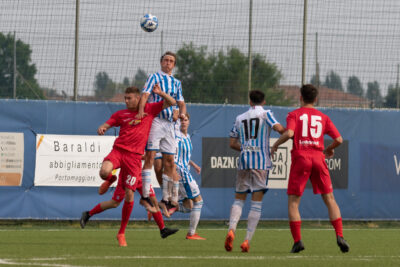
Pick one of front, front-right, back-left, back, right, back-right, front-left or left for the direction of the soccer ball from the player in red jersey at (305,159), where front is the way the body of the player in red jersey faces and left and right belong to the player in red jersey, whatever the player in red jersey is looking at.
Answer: front-left

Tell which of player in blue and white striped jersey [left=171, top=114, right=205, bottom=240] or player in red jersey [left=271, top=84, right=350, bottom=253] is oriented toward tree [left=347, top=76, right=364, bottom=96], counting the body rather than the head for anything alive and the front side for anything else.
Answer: the player in red jersey

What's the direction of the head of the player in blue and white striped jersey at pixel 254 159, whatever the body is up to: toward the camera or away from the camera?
away from the camera

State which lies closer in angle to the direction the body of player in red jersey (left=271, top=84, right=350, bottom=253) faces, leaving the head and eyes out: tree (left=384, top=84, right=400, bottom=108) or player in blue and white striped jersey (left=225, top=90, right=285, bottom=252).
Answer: the tree

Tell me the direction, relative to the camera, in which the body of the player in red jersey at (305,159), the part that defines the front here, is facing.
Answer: away from the camera

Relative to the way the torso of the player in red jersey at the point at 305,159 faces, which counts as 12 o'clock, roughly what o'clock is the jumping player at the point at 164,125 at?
The jumping player is roughly at 10 o'clock from the player in red jersey.

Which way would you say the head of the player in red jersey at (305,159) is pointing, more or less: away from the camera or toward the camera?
away from the camera

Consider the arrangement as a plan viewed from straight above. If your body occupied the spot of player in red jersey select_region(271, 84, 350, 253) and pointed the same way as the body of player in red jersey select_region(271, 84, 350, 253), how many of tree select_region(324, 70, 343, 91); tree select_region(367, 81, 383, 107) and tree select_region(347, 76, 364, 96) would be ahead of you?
3

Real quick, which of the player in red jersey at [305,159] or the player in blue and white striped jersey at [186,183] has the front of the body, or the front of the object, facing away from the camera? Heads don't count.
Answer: the player in red jersey

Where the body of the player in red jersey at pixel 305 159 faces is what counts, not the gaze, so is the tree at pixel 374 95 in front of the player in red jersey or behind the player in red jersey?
in front

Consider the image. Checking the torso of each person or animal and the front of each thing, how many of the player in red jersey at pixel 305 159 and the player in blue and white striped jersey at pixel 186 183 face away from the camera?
1

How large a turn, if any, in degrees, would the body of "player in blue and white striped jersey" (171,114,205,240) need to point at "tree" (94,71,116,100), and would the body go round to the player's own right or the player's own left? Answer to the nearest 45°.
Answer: approximately 180°

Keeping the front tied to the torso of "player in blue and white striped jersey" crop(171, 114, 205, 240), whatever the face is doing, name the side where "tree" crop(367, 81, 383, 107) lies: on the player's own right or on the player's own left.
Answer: on the player's own left

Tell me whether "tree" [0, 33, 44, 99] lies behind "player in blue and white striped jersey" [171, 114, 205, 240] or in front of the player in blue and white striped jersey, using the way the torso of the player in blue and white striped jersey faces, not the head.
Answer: behind

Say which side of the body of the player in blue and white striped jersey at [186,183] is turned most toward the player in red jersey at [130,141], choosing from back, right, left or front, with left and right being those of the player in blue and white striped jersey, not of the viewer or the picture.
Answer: right
